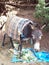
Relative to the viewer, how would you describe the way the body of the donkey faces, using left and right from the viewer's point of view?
facing the viewer and to the right of the viewer
